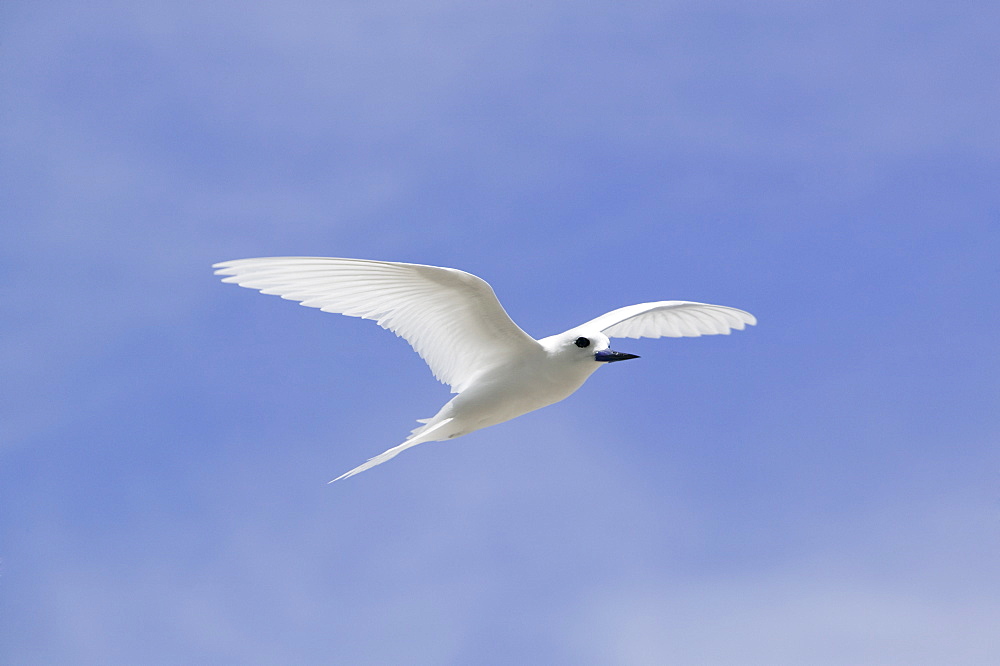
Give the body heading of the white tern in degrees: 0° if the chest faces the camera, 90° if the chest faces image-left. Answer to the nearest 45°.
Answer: approximately 315°
